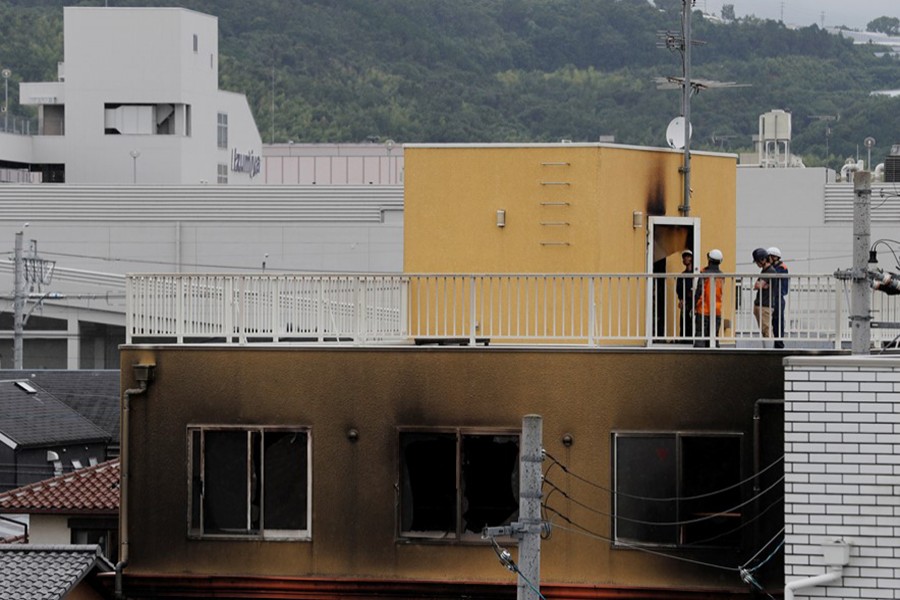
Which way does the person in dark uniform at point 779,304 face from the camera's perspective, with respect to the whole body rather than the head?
to the viewer's left
